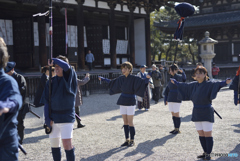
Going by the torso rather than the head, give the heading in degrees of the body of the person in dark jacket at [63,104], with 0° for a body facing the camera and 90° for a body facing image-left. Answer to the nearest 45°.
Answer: approximately 45°

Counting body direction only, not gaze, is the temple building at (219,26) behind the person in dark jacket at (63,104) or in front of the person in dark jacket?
behind

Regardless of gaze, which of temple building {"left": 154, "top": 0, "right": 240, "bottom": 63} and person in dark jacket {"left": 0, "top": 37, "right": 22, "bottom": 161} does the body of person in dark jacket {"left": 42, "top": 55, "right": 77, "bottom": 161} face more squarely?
the person in dark jacket

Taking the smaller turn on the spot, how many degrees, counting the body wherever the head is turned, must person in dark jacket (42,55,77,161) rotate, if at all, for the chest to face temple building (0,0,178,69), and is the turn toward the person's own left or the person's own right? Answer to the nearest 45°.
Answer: approximately 135° to the person's own right
